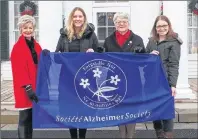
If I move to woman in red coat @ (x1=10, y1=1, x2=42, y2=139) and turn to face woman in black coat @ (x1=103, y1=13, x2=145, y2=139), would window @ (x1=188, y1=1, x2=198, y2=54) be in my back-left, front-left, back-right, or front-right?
front-left

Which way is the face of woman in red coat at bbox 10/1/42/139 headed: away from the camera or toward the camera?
toward the camera

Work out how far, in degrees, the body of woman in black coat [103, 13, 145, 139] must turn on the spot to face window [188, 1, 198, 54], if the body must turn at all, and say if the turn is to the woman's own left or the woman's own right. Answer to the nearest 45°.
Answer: approximately 180°

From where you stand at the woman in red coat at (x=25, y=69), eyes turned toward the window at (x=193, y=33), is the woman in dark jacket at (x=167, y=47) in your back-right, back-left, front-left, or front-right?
front-right

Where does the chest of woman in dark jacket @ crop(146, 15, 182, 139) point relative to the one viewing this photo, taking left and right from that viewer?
facing the viewer and to the left of the viewer

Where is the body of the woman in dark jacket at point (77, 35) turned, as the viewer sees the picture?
toward the camera

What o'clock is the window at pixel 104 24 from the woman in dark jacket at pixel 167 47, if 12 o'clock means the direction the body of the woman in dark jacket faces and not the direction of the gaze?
The window is roughly at 4 o'clock from the woman in dark jacket.

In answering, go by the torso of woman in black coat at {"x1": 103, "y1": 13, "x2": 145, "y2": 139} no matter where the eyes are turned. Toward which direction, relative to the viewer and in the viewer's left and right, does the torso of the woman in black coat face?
facing the viewer

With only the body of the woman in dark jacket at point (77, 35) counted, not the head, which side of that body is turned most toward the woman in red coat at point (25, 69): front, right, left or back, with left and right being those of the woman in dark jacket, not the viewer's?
right

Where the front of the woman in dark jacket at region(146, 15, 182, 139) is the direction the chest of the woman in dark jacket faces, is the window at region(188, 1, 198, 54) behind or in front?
behind

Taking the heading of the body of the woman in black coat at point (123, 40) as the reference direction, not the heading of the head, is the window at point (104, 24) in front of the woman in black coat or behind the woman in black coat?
behind

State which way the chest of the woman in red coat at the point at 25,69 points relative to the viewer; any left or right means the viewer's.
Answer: facing the viewer and to the right of the viewer
